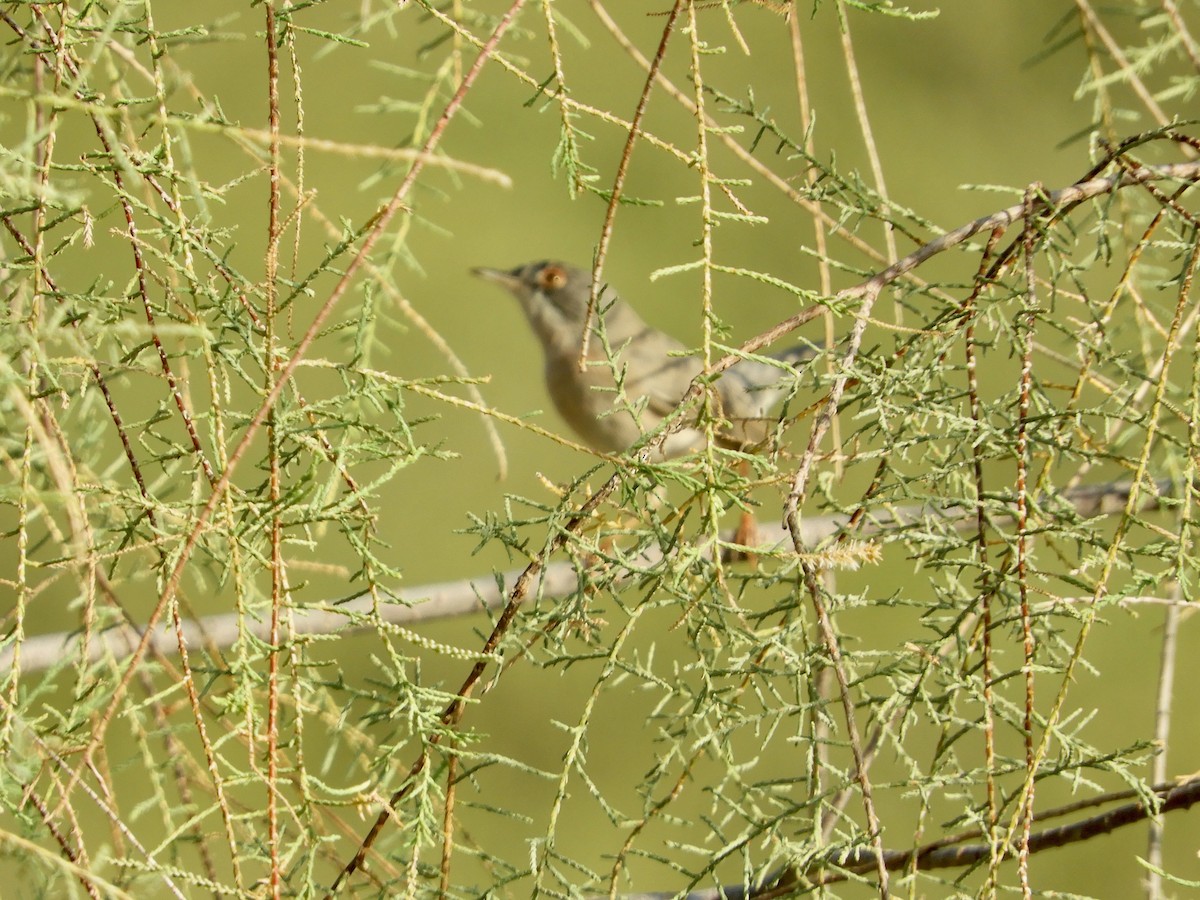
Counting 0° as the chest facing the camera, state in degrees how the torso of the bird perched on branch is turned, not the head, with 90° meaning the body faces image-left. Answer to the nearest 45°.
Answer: approximately 90°
